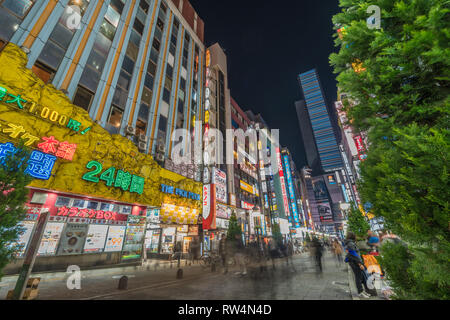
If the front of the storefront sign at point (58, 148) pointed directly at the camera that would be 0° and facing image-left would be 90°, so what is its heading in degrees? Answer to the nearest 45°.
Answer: approximately 315°

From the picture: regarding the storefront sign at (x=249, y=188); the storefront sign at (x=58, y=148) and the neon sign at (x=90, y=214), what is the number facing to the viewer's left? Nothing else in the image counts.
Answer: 0

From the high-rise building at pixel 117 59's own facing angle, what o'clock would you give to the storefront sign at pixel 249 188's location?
The storefront sign is roughly at 10 o'clock from the high-rise building.

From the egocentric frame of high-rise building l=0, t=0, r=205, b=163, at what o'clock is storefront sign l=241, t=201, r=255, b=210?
The storefront sign is roughly at 10 o'clock from the high-rise building.

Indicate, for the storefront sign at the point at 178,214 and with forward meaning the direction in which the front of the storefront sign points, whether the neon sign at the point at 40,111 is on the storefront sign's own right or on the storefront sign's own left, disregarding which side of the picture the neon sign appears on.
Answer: on the storefront sign's own right

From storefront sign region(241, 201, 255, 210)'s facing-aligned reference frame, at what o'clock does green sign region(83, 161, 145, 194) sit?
The green sign is roughly at 2 o'clock from the storefront sign.

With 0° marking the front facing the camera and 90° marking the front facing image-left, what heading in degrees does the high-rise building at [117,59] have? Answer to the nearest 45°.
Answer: approximately 315°

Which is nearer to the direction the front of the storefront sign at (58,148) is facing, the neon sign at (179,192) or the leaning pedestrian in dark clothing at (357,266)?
the leaning pedestrian in dark clothing
